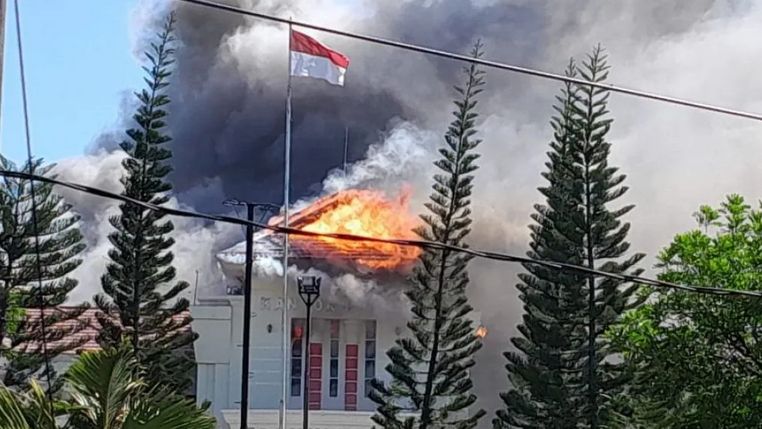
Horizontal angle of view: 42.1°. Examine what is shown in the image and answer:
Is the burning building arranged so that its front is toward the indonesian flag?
yes

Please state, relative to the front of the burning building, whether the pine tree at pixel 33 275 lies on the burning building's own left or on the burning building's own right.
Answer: on the burning building's own right

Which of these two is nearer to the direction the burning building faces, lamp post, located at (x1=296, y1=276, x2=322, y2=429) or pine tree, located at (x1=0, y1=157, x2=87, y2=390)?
the lamp post

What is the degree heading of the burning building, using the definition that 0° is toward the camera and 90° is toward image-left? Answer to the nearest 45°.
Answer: approximately 0°

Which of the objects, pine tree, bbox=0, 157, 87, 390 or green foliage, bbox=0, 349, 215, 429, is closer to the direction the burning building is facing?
the green foliage

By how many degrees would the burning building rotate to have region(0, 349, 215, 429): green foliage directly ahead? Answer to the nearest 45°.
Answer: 0° — it already faces it

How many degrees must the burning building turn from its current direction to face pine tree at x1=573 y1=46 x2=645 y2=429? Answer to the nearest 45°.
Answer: approximately 45° to its left

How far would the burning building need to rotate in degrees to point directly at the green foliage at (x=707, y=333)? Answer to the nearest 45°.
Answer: approximately 45° to its left

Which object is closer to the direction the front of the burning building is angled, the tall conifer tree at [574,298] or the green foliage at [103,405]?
the green foliage

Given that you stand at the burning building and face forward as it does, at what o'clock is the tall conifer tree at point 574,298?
The tall conifer tree is roughly at 10 o'clock from the burning building.

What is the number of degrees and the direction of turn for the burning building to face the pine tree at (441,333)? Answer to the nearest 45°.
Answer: approximately 45° to its left
